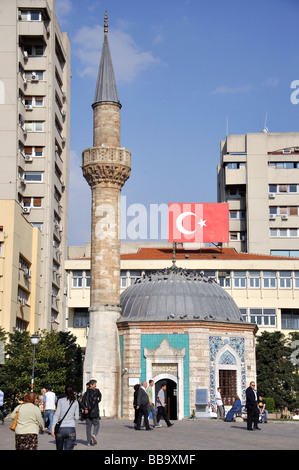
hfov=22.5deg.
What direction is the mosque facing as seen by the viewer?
toward the camera

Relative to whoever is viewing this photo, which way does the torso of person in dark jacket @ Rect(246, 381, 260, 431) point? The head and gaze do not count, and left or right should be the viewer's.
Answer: facing the viewer and to the right of the viewer

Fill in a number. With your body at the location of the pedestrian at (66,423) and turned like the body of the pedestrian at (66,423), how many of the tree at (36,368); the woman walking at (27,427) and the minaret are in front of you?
2

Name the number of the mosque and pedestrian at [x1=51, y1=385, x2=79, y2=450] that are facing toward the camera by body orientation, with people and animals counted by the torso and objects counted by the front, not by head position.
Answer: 1

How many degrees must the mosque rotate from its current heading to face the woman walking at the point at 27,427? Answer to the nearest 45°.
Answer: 0° — it already faces them

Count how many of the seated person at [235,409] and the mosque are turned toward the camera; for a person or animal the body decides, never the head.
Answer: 1

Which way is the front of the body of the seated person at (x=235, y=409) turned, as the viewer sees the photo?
to the viewer's left

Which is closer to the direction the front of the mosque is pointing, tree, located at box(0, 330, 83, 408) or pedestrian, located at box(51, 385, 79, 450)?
the pedestrian

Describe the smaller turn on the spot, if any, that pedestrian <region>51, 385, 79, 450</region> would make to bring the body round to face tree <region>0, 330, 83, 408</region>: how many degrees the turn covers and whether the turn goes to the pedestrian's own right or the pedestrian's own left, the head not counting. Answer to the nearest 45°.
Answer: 0° — they already face it

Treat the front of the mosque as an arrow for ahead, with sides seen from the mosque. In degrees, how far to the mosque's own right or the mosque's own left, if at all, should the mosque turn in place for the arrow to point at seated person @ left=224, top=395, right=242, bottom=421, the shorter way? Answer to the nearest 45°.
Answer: approximately 45° to the mosque's own left

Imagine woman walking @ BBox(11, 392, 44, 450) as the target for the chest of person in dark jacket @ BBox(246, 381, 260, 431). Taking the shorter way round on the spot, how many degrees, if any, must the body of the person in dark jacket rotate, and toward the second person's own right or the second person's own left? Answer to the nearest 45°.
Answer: approximately 45° to the second person's own right

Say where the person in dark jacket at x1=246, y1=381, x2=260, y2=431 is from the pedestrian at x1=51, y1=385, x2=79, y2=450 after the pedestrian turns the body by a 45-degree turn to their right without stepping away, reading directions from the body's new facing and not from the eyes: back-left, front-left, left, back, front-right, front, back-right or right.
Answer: front

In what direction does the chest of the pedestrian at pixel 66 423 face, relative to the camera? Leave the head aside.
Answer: away from the camera
